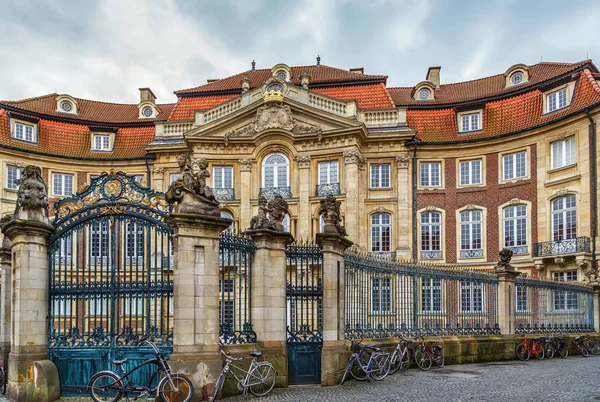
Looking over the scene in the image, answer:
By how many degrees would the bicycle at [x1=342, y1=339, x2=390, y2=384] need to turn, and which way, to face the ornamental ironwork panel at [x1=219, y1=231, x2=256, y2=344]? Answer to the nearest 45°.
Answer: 0° — it already faces it

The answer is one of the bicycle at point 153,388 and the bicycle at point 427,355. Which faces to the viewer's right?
the bicycle at point 153,388

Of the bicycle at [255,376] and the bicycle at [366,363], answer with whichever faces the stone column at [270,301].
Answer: the bicycle at [366,363]

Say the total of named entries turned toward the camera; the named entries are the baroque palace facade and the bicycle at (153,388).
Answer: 1

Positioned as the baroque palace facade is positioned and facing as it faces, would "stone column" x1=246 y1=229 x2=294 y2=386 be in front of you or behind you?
in front

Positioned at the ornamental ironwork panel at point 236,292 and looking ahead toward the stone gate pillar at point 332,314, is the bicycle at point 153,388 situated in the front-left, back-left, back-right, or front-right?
back-right

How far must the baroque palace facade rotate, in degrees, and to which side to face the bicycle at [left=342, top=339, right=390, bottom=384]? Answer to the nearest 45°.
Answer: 0° — it already faces it

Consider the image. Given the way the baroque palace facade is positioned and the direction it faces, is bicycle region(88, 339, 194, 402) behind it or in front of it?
in front

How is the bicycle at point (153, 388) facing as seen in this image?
to the viewer's right

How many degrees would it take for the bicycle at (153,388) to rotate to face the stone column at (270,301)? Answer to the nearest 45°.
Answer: approximately 45° to its left
